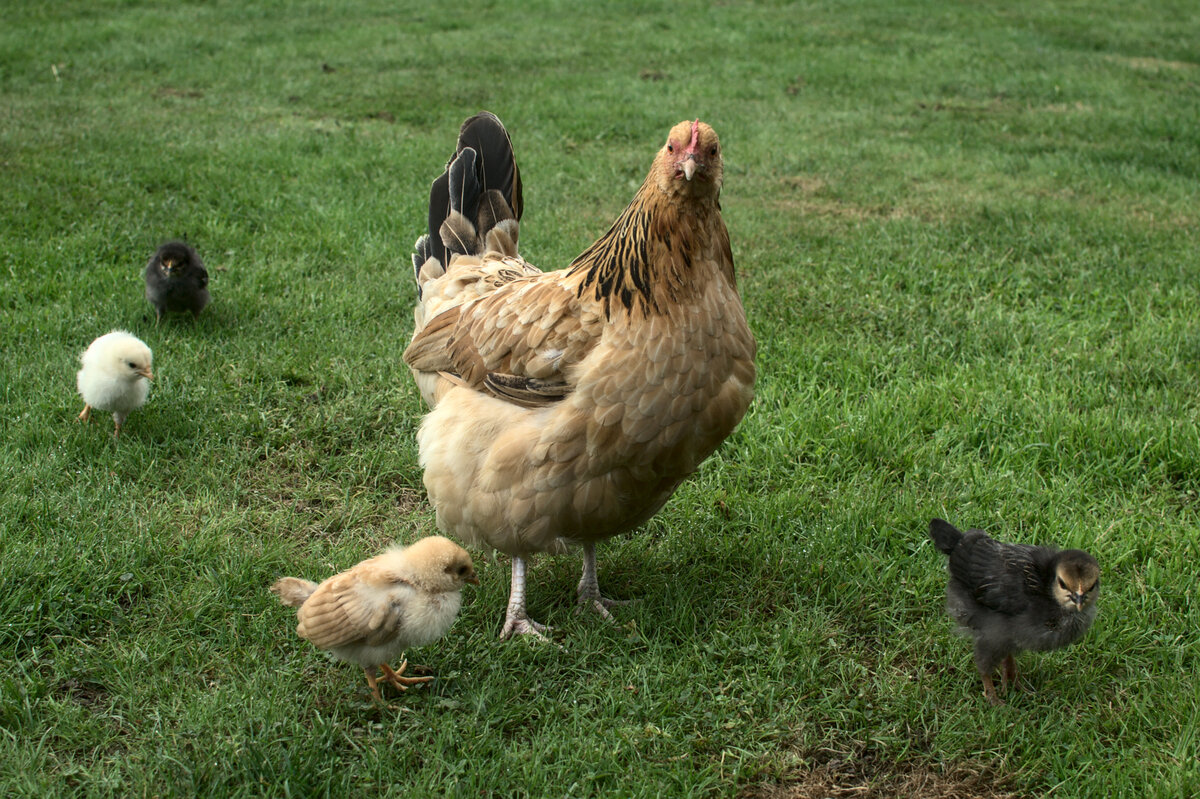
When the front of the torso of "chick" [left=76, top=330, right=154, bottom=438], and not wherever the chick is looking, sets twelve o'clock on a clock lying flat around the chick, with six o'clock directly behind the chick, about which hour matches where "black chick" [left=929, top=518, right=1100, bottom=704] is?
The black chick is roughly at 12 o'clock from the chick.

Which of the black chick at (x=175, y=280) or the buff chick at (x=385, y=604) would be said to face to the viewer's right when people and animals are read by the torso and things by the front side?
the buff chick

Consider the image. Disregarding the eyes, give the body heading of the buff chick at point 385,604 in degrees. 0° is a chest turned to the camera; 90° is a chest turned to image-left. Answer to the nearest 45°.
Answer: approximately 270°

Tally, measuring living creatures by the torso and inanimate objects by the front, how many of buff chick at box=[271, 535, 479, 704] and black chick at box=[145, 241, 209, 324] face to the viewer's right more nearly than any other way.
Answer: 1

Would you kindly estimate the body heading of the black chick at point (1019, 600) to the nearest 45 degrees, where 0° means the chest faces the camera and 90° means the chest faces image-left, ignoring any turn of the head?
approximately 315°

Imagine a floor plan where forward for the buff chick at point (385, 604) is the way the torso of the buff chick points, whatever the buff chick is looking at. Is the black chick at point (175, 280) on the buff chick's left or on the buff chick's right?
on the buff chick's left

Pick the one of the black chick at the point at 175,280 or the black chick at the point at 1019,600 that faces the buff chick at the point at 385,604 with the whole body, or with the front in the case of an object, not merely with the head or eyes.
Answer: the black chick at the point at 175,280

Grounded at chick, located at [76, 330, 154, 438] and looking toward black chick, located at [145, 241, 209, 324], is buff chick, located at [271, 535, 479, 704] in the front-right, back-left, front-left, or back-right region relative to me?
back-right

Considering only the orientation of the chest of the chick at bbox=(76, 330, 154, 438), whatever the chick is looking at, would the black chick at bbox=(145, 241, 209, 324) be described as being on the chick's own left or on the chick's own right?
on the chick's own left

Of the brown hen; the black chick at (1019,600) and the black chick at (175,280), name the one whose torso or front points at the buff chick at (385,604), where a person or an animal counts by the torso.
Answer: the black chick at (175,280)

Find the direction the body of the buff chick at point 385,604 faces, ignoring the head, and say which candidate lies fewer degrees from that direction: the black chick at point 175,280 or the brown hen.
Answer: the brown hen

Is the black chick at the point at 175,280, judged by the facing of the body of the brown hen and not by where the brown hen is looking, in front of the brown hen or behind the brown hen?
behind

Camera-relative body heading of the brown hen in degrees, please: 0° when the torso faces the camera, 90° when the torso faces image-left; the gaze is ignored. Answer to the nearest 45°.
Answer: approximately 315°

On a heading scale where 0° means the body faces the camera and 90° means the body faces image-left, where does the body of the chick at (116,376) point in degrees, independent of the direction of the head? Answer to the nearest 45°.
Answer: approximately 315°
